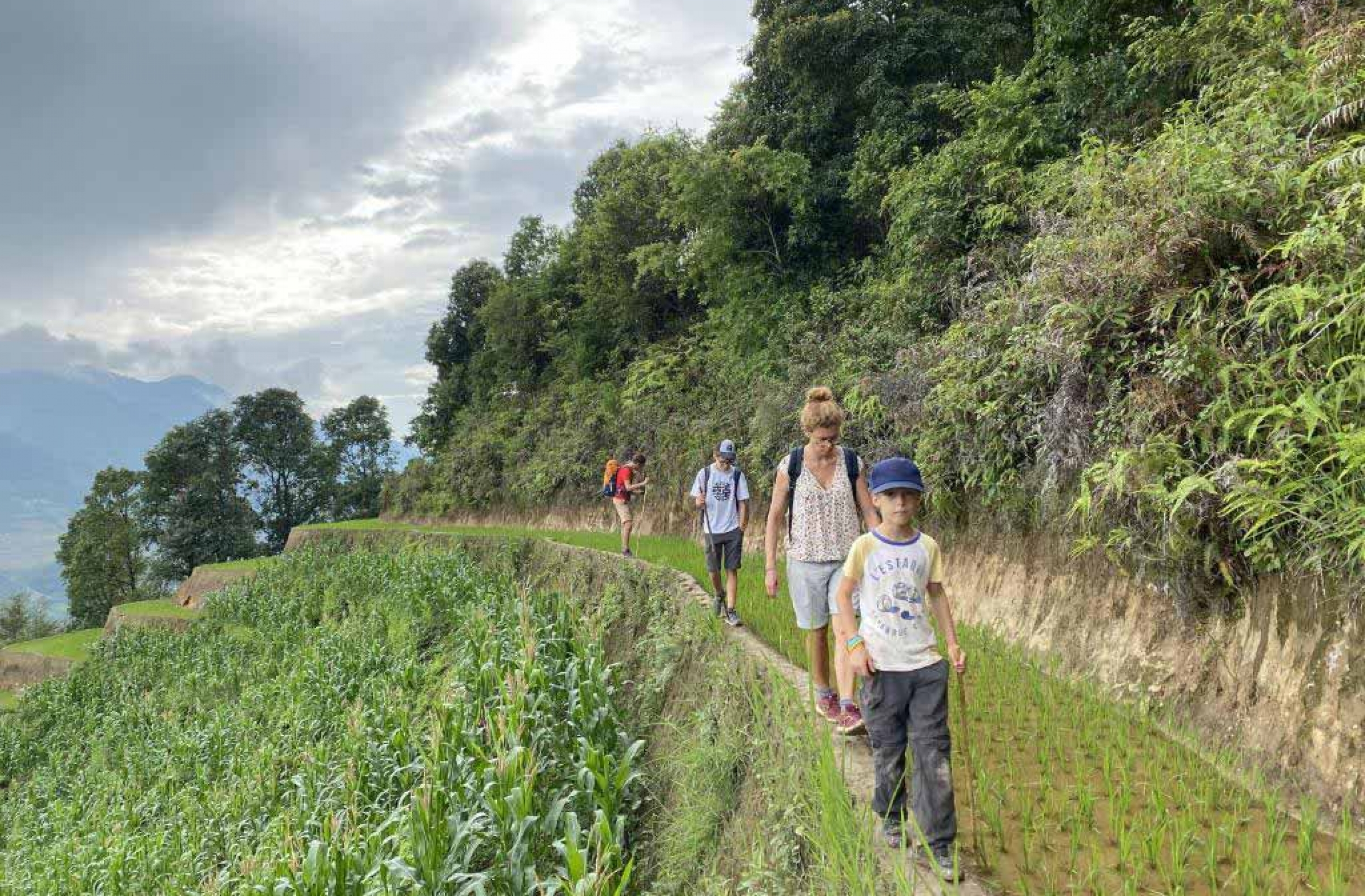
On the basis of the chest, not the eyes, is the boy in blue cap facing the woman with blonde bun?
no

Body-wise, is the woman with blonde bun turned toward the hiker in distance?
no

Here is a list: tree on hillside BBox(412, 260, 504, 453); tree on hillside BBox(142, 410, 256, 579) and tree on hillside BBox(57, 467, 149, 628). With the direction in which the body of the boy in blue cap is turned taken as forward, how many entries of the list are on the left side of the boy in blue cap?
0

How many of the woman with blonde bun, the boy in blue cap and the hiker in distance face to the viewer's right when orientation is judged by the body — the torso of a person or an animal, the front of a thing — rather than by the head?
1

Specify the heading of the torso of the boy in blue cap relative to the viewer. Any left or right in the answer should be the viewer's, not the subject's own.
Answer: facing the viewer

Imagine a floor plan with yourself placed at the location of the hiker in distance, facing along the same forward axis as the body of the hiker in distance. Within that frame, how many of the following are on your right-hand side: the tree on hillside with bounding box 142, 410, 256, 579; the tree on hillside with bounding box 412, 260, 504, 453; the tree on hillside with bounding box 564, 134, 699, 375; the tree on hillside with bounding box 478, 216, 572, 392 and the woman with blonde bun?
1

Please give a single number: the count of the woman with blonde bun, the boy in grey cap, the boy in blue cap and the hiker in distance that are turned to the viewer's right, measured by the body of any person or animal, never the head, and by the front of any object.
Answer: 1

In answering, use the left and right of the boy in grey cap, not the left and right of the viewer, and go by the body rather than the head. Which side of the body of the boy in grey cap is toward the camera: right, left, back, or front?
front

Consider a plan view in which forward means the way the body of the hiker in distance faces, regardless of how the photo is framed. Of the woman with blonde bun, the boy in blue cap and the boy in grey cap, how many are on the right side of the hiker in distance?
3

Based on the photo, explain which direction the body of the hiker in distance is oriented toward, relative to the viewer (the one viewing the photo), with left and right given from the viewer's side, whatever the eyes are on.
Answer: facing to the right of the viewer

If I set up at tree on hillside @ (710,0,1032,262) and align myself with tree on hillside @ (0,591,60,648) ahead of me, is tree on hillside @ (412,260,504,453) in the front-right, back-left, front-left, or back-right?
front-right

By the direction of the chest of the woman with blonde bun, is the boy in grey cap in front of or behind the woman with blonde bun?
behind

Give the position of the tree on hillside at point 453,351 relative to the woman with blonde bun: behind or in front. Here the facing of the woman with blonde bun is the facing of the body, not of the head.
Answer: behind

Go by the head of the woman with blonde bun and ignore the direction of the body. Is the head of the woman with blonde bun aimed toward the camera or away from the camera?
toward the camera

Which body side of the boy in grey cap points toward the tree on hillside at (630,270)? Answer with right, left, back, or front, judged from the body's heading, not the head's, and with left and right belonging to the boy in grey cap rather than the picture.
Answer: back

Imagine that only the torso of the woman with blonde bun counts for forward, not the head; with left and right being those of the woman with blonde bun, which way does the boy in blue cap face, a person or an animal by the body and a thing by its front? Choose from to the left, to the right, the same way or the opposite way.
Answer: the same way

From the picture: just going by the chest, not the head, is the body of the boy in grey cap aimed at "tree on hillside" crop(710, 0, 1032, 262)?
no

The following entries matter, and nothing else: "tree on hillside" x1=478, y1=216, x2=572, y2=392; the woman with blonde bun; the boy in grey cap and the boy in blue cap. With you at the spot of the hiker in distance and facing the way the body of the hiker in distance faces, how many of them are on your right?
3

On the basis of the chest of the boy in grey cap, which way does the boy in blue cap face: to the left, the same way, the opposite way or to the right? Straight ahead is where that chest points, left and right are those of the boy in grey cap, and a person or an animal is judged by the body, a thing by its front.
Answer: the same way

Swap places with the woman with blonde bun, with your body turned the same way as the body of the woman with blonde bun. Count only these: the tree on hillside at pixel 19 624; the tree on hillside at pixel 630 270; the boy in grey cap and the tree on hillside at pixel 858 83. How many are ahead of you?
0
